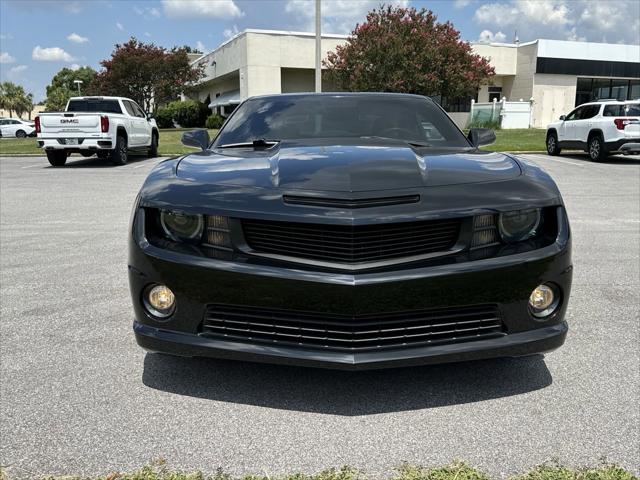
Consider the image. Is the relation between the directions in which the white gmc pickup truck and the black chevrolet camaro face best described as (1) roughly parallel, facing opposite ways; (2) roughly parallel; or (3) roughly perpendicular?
roughly parallel, facing opposite ways

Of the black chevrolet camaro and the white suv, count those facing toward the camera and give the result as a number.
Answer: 1

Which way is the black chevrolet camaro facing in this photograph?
toward the camera

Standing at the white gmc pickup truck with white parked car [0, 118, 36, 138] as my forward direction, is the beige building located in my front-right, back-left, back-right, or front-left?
front-right

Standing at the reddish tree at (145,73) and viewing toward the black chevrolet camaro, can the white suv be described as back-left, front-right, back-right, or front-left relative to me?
front-left

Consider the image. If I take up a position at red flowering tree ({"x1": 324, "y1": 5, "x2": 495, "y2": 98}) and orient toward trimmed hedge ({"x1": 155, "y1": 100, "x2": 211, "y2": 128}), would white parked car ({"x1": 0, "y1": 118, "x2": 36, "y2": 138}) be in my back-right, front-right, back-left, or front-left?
front-left

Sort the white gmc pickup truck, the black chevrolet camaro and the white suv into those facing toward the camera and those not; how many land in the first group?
1

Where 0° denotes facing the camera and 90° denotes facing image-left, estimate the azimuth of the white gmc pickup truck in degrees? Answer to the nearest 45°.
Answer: approximately 225°

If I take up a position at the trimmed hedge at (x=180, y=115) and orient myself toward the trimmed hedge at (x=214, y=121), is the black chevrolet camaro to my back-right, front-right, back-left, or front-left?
front-right

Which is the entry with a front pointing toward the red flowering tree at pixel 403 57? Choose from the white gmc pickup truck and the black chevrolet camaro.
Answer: the white gmc pickup truck

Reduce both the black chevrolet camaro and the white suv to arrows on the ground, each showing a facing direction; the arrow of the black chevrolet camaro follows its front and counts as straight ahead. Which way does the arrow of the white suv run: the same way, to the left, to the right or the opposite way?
the opposite way

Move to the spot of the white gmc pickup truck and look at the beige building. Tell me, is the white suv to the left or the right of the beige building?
right

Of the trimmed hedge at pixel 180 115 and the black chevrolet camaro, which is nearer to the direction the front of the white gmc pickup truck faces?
the trimmed hedge

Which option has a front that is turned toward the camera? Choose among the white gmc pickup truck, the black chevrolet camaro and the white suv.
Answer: the black chevrolet camaro

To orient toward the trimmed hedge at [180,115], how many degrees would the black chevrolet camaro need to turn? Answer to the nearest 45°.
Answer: approximately 180°
